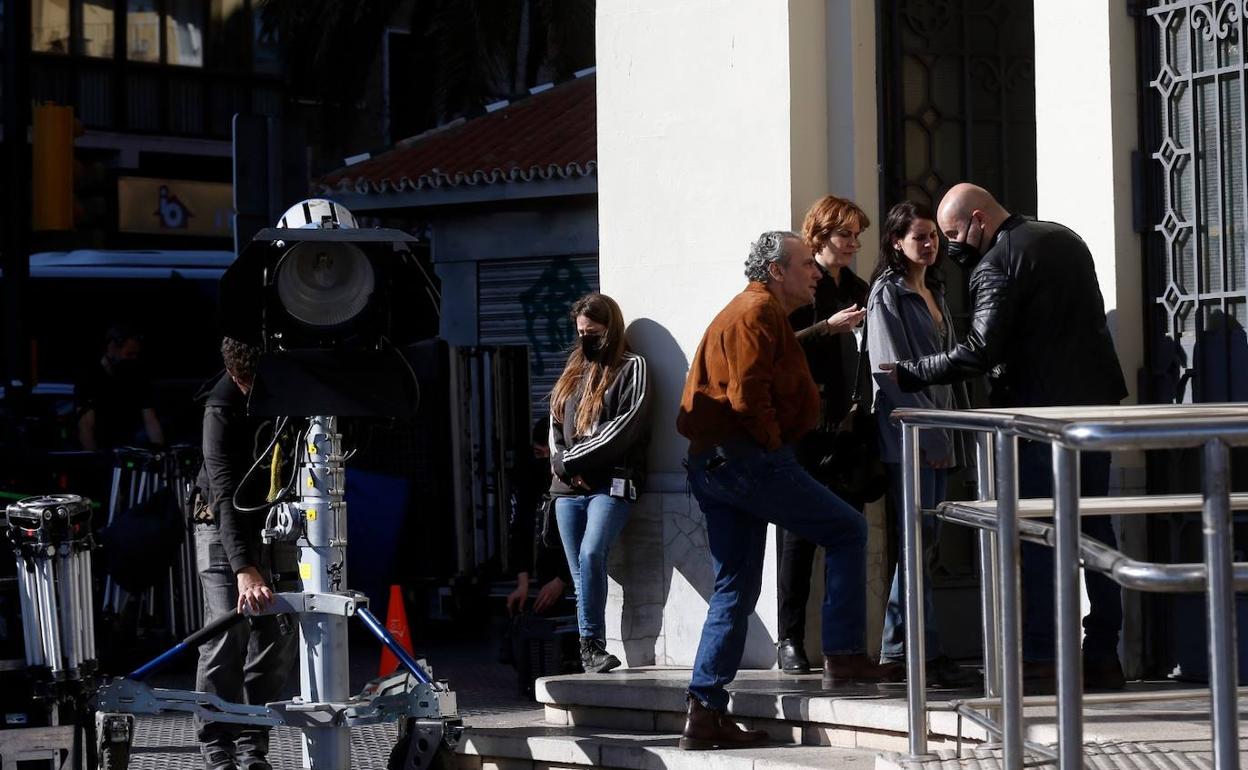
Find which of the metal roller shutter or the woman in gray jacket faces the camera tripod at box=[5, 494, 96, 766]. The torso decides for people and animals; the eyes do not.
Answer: the metal roller shutter

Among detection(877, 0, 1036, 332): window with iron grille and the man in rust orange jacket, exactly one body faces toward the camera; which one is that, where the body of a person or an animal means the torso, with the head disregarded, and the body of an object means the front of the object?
the window with iron grille

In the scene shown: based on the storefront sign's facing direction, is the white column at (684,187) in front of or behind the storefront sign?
in front

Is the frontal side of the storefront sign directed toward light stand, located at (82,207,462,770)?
yes

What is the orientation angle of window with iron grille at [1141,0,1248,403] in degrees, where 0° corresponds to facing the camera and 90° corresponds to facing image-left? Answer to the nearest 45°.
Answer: approximately 45°

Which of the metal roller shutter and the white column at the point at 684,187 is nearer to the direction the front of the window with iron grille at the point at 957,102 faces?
the white column

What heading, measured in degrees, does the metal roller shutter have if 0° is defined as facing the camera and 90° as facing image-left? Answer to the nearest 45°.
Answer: approximately 0°

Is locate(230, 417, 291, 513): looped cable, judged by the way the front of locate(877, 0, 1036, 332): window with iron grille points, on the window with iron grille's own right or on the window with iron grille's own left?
on the window with iron grille's own right

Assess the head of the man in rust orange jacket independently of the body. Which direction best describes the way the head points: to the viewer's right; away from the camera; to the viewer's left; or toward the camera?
to the viewer's right

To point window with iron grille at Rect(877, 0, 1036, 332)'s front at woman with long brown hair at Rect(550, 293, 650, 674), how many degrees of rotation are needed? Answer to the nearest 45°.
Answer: approximately 90° to its right

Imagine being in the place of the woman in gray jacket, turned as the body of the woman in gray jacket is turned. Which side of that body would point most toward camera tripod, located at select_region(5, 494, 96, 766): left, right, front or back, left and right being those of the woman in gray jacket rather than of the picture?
right

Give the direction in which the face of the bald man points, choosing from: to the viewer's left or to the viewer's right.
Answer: to the viewer's left

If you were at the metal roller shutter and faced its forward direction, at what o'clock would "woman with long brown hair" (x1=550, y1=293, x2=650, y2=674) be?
The woman with long brown hair is roughly at 12 o'clock from the metal roller shutter.

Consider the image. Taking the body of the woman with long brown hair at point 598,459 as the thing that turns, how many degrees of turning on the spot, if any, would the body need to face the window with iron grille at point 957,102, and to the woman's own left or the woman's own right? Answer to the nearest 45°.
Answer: approximately 135° to the woman's own left
